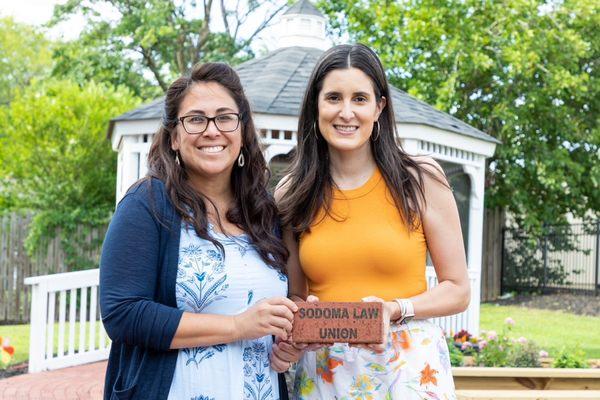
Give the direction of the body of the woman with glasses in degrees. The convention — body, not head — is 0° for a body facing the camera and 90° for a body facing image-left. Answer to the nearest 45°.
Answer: approximately 315°

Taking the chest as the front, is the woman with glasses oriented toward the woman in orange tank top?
no

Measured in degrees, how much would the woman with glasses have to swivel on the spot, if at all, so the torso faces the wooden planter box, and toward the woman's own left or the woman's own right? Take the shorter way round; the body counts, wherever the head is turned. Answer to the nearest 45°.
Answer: approximately 90° to the woman's own left

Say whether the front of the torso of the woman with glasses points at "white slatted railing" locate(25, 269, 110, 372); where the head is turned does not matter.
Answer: no

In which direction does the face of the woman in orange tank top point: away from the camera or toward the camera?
toward the camera

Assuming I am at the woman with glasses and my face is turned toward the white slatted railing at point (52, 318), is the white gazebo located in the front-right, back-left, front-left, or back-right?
front-right

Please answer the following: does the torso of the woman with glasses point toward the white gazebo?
no

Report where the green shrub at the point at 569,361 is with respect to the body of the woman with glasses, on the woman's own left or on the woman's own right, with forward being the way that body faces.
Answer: on the woman's own left

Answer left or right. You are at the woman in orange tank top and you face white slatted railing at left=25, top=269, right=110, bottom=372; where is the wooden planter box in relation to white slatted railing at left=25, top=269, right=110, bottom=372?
right

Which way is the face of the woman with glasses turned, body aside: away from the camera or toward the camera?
toward the camera

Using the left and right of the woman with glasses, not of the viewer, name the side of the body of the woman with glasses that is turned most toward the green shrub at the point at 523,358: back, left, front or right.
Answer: left

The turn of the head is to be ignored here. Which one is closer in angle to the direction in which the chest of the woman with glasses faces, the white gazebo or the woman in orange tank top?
the woman in orange tank top

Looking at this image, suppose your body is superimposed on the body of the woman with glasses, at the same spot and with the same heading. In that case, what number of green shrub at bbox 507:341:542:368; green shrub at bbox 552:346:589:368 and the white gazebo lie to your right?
0
